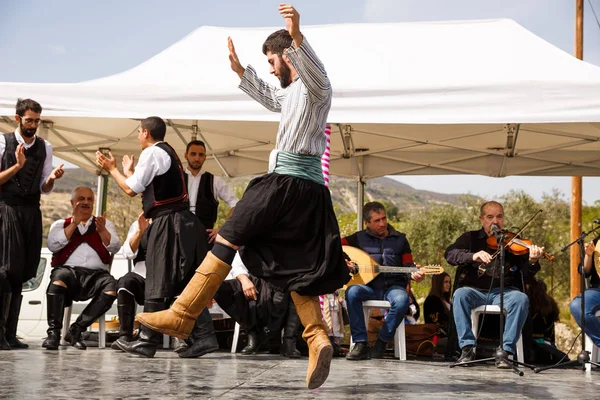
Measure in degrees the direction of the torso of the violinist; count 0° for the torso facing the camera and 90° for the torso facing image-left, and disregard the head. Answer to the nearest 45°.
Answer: approximately 0°

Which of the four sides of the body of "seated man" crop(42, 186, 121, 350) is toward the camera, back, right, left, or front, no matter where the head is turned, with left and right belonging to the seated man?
front

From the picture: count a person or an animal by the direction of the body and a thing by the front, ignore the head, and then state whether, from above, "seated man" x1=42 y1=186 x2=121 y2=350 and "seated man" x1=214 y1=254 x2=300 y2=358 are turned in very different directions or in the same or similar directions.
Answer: same or similar directions

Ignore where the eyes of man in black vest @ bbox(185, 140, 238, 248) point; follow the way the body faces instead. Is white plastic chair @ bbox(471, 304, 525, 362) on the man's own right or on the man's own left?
on the man's own left

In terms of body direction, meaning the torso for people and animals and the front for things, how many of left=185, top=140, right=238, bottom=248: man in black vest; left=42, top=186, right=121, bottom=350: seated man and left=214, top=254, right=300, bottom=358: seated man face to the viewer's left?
0

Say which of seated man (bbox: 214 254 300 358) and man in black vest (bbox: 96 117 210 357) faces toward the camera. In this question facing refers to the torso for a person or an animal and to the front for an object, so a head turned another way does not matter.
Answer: the seated man

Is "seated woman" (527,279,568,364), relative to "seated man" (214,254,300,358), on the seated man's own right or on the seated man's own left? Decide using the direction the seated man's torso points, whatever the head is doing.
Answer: on the seated man's own left

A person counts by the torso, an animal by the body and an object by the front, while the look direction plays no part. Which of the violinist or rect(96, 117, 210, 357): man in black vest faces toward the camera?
the violinist

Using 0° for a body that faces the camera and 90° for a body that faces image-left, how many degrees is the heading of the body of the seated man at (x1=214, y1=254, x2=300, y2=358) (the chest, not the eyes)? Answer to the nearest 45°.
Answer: approximately 0°
